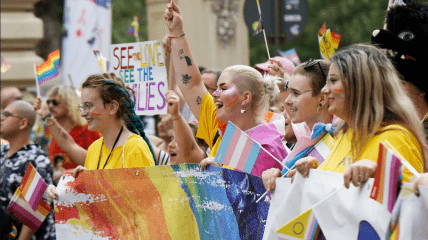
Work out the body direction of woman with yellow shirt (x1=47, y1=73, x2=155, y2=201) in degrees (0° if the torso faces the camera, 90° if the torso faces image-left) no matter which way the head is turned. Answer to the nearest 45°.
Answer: approximately 45°

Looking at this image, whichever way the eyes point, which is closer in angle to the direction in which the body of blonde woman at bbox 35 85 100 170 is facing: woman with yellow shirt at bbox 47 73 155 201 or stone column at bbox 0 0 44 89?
the woman with yellow shirt

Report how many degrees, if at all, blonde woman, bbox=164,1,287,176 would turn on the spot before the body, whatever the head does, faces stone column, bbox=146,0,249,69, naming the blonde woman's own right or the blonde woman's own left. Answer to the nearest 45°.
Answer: approximately 135° to the blonde woman's own right

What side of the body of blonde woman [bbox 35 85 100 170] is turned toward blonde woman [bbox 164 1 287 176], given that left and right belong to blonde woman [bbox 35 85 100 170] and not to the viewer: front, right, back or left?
left

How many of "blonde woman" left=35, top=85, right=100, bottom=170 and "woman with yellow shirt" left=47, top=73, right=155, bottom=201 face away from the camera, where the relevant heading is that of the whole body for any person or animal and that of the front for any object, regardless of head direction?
0

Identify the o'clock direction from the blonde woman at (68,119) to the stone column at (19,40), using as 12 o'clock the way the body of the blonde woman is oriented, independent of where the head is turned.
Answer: The stone column is roughly at 4 o'clock from the blonde woman.

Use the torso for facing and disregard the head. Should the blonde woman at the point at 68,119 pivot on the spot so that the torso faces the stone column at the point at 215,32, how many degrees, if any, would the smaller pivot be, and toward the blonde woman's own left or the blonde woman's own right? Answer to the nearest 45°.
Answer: approximately 180°

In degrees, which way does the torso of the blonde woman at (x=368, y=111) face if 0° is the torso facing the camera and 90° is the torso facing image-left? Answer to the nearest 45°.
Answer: approximately 45°

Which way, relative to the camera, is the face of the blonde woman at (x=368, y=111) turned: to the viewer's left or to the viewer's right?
to the viewer's left

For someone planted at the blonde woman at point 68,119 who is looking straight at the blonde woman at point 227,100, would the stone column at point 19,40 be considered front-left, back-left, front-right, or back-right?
back-left

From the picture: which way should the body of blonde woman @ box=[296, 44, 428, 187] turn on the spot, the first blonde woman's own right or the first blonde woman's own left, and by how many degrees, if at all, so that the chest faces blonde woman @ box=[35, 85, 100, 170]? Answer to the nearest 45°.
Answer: approximately 90° to the first blonde woman's own right
